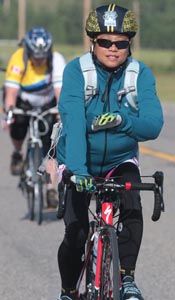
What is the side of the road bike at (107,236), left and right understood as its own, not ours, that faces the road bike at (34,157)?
back

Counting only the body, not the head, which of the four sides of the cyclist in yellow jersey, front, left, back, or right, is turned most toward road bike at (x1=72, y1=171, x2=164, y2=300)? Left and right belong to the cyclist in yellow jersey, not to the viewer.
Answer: front

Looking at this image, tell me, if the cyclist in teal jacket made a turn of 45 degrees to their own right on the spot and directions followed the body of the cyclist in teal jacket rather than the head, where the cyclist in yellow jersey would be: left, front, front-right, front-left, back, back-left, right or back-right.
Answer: back-right

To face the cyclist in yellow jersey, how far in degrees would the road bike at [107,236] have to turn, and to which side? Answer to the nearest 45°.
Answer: approximately 180°

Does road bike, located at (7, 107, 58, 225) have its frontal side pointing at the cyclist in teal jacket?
yes

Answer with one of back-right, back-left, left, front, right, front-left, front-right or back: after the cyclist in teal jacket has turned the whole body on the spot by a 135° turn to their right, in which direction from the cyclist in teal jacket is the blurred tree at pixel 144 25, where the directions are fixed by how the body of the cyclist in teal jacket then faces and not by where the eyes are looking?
front-right

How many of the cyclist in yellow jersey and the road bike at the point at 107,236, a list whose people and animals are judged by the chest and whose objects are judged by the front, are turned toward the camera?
2

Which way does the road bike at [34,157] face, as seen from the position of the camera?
facing the viewer

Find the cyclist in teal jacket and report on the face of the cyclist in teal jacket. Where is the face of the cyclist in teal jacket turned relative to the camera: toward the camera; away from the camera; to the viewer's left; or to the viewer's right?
toward the camera

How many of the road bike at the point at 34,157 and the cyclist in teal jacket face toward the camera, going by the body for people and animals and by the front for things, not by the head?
2

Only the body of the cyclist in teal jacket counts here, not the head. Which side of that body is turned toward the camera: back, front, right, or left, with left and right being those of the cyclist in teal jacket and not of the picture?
front

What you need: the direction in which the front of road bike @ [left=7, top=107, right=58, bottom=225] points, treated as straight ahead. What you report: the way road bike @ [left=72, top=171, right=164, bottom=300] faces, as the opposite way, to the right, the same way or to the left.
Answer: the same way

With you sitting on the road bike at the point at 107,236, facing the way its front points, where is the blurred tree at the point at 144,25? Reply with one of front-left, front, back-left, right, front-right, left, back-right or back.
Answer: back

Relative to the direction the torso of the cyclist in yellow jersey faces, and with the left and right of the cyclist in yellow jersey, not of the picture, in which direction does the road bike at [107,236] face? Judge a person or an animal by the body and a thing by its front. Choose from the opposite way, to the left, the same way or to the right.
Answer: the same way

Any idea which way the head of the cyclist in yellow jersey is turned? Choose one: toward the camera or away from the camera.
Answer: toward the camera

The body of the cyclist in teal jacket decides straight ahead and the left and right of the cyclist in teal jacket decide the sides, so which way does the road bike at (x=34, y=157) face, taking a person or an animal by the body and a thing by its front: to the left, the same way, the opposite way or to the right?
the same way
